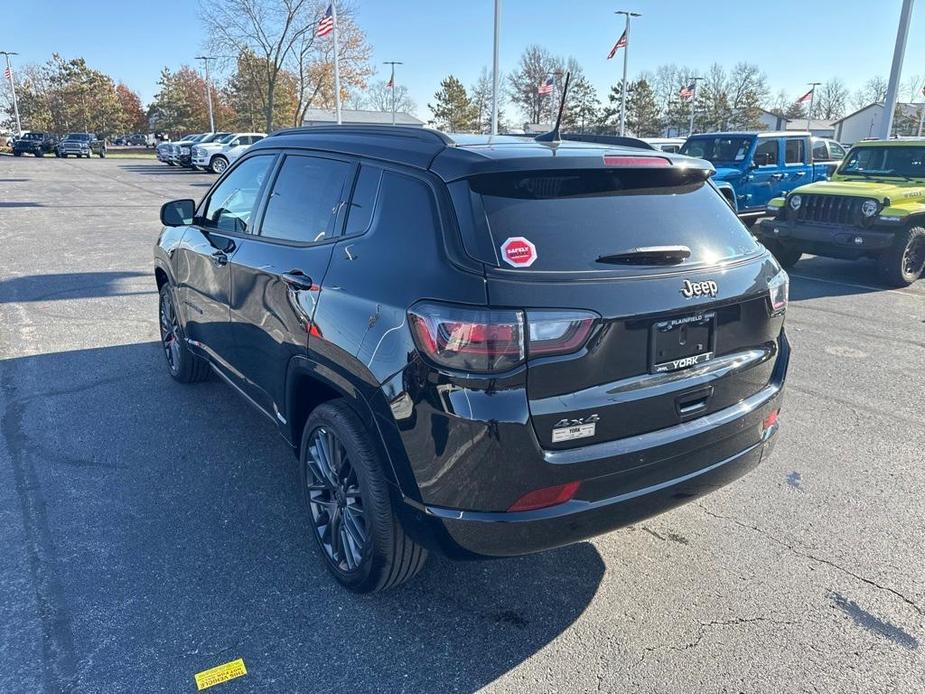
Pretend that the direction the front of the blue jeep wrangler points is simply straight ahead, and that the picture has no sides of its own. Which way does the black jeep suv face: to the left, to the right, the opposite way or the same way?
to the right

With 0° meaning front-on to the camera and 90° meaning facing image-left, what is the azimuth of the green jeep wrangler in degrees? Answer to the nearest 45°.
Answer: approximately 45°

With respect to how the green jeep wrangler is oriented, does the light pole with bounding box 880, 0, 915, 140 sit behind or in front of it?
behind

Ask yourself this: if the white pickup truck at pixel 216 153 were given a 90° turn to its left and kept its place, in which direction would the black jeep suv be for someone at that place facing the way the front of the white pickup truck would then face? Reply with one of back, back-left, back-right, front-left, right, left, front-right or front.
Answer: front-right

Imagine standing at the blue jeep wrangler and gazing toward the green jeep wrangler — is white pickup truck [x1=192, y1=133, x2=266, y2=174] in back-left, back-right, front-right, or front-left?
back-right

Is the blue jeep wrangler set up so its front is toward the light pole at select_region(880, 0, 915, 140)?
no

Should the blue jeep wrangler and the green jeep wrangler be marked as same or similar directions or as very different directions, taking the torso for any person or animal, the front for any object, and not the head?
same or similar directions

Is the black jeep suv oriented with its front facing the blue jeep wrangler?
no

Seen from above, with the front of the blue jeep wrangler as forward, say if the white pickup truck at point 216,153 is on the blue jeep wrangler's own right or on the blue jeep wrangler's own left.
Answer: on the blue jeep wrangler's own right

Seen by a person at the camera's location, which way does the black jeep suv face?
facing away from the viewer and to the left of the viewer

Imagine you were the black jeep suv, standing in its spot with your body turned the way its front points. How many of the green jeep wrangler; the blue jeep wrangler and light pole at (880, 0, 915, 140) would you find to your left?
0

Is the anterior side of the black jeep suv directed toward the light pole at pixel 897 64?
no

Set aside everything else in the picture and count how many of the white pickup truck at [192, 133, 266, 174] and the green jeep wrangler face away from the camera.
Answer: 0

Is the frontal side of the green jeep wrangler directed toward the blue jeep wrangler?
no

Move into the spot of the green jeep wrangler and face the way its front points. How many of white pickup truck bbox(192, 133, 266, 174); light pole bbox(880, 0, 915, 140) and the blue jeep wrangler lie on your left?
0

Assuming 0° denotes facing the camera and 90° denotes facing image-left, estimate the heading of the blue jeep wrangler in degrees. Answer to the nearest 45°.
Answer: approximately 45°

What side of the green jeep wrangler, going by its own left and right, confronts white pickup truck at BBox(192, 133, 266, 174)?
right

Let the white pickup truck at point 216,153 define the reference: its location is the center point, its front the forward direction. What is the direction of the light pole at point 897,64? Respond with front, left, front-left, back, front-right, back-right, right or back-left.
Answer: left

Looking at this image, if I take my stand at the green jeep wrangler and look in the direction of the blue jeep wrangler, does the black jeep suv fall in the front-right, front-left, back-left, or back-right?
back-left
